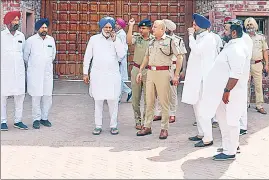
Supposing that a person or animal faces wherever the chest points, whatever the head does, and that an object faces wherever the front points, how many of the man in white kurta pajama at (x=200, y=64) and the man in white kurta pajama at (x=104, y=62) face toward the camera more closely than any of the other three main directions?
1

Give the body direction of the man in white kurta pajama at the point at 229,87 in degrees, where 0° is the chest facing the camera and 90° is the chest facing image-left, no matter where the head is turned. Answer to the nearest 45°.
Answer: approximately 90°

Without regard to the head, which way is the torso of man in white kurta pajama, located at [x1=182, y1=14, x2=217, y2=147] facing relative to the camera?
to the viewer's left

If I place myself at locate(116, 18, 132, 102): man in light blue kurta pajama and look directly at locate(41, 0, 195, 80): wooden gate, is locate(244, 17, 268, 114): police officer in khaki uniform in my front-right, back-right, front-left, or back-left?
back-right

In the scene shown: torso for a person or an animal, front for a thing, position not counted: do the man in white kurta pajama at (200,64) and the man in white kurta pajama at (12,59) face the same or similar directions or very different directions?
very different directions

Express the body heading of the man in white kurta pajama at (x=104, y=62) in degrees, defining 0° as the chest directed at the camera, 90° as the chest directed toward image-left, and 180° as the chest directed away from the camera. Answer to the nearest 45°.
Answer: approximately 0°

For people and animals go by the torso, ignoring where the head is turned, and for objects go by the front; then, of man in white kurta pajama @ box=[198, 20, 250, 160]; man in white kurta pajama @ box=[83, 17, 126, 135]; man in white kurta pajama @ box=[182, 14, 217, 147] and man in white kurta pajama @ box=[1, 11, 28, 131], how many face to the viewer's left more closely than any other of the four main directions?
2

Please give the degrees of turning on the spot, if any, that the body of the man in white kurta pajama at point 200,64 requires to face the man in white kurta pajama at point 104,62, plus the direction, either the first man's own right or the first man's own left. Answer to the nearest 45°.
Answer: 0° — they already face them

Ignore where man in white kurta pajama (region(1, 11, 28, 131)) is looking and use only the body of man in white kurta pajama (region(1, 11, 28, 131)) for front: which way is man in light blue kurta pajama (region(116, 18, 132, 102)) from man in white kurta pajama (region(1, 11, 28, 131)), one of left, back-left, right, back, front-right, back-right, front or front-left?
left

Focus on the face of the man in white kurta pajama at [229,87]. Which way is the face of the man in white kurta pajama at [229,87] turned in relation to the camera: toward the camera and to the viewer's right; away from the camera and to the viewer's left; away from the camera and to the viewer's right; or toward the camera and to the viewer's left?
away from the camera and to the viewer's left

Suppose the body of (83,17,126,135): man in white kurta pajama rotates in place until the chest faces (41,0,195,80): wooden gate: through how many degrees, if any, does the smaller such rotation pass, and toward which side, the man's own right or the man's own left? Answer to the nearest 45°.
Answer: approximately 180°
